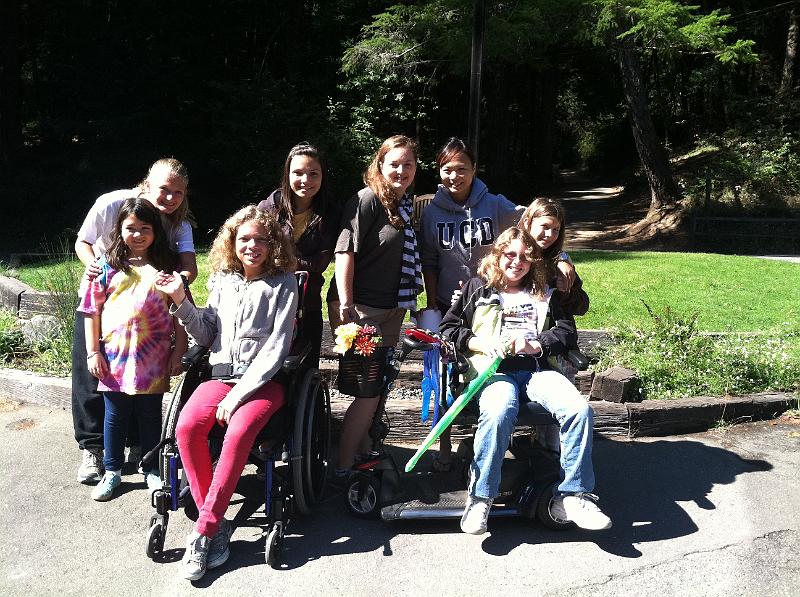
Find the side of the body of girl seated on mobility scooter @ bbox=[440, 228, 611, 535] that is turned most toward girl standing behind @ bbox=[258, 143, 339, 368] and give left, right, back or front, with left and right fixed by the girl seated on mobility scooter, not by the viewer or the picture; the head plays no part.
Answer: right

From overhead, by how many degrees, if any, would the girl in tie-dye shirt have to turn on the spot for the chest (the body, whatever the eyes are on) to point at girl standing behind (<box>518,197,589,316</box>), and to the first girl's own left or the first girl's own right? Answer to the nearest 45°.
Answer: approximately 90° to the first girl's own left

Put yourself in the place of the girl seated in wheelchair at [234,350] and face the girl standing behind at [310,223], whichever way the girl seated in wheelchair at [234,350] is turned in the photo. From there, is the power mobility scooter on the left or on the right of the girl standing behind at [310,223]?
right

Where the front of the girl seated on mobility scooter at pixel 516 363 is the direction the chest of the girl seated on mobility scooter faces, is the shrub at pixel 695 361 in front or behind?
behind

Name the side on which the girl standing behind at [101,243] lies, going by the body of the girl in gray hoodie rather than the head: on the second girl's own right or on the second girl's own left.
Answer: on the second girl's own right
